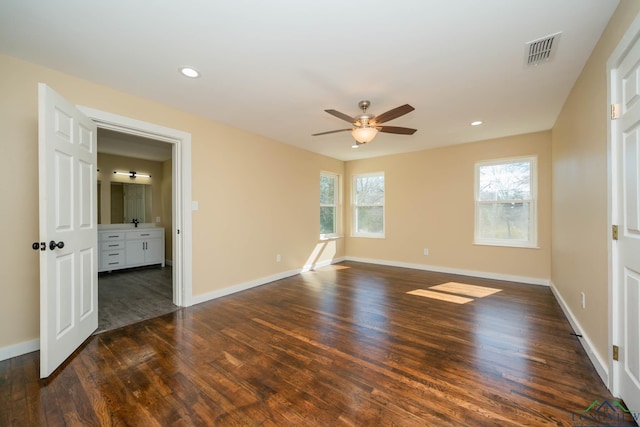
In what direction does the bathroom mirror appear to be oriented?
toward the camera

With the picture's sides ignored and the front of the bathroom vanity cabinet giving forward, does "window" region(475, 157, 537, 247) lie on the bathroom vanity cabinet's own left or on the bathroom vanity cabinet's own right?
on the bathroom vanity cabinet's own left

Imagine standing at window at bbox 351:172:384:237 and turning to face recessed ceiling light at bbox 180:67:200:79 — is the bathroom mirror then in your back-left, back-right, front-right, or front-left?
front-right

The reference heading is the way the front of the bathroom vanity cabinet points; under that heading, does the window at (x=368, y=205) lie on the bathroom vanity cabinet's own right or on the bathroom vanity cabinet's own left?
on the bathroom vanity cabinet's own left

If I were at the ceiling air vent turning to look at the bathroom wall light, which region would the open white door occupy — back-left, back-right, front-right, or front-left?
front-left

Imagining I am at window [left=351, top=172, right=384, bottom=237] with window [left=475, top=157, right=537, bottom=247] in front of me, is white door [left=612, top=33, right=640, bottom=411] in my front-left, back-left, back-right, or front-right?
front-right

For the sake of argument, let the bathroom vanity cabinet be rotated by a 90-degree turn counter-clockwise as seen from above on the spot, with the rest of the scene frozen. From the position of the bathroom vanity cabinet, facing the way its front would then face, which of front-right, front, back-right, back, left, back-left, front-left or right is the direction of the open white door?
right

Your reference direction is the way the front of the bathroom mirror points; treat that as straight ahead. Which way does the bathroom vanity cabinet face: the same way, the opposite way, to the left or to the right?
the same way

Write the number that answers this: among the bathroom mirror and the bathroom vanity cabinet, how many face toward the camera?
2

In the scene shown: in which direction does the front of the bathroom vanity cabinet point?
toward the camera

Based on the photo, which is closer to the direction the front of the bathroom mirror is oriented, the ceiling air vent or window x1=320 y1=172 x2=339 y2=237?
the ceiling air vent

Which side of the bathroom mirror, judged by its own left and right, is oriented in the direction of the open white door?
front
